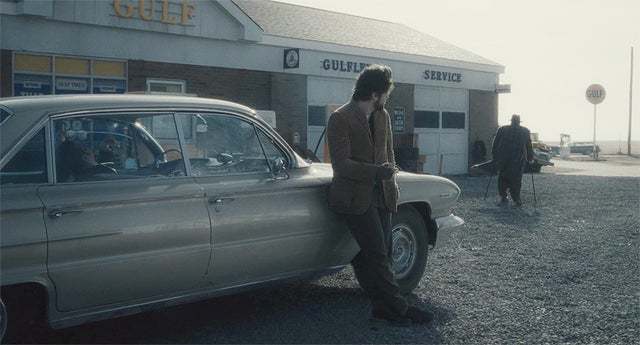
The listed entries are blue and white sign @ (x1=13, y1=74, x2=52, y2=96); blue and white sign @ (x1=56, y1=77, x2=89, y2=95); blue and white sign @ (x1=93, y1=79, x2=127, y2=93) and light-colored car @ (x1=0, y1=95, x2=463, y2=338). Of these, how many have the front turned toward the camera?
3

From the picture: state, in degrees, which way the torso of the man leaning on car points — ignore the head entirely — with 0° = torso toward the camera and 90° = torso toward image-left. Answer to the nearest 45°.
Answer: approximately 315°

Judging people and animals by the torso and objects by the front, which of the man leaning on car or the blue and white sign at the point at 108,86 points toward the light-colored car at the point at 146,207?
the blue and white sign

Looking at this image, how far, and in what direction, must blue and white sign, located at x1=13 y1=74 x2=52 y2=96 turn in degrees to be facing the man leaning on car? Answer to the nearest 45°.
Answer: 0° — it already faces them

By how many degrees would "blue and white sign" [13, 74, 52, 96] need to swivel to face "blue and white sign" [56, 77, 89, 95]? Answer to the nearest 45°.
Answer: approximately 135° to its left

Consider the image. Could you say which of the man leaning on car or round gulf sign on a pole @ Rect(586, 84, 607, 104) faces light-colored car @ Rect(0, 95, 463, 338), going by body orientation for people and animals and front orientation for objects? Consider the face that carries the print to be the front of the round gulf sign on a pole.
the round gulf sign on a pole

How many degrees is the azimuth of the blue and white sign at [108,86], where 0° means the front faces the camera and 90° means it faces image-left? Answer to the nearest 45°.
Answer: approximately 0°

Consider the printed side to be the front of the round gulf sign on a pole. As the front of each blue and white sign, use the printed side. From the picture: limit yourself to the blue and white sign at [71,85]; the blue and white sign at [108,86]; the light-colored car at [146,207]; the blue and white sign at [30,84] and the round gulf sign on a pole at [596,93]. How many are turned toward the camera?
4

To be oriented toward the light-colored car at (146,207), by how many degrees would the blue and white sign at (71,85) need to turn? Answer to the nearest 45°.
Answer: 0° — it already faces it
